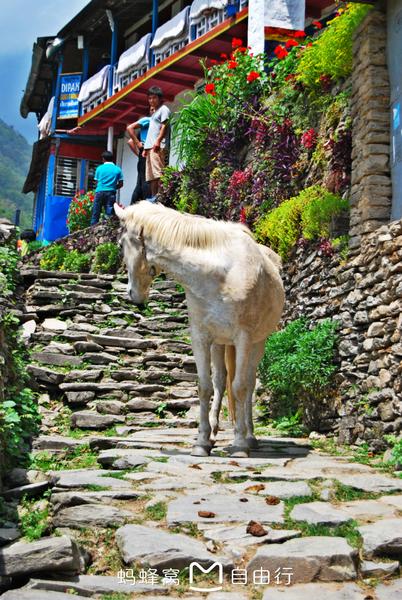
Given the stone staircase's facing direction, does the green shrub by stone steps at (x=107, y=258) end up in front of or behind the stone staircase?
behind

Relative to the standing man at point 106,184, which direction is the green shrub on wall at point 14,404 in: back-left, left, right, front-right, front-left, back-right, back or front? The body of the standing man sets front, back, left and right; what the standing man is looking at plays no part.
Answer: back

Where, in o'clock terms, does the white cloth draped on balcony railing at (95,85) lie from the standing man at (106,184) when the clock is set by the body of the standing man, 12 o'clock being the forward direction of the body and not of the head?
The white cloth draped on balcony railing is roughly at 12 o'clock from the standing man.

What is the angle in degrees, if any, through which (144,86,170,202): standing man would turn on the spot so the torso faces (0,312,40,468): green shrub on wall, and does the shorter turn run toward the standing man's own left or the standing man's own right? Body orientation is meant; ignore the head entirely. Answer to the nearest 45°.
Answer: approximately 45° to the standing man's own left

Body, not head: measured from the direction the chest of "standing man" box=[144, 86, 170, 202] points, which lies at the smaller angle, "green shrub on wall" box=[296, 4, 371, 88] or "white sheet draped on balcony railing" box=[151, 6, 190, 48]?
the green shrub on wall

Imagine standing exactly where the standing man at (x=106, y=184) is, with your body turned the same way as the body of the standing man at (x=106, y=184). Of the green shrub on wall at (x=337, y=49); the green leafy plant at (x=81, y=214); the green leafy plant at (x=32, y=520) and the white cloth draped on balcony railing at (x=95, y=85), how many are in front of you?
2

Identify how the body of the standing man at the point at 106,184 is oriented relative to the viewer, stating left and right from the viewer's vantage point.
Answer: facing away from the viewer

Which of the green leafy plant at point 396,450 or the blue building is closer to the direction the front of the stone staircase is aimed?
the green leafy plant

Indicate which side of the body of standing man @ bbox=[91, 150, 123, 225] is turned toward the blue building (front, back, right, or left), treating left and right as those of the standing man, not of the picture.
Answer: front

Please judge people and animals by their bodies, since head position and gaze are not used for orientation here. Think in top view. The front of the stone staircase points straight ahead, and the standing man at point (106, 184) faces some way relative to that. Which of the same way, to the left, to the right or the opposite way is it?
the opposite way

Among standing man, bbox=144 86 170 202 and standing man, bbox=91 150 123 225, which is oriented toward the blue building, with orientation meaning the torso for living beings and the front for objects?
standing man, bbox=91 150 123 225

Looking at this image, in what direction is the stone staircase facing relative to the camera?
toward the camera

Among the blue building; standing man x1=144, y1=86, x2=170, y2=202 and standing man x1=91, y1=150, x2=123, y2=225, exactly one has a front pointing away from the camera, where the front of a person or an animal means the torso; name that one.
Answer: standing man x1=91, y1=150, x2=123, y2=225

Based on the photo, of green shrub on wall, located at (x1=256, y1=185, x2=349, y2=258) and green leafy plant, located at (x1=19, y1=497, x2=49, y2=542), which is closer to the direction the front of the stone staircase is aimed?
the green leafy plant

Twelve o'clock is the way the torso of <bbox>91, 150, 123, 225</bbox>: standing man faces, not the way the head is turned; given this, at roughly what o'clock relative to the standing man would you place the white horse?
The white horse is roughly at 6 o'clock from the standing man.

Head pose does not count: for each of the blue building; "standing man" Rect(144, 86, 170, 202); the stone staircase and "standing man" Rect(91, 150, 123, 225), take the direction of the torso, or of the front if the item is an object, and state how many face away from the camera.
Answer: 1
